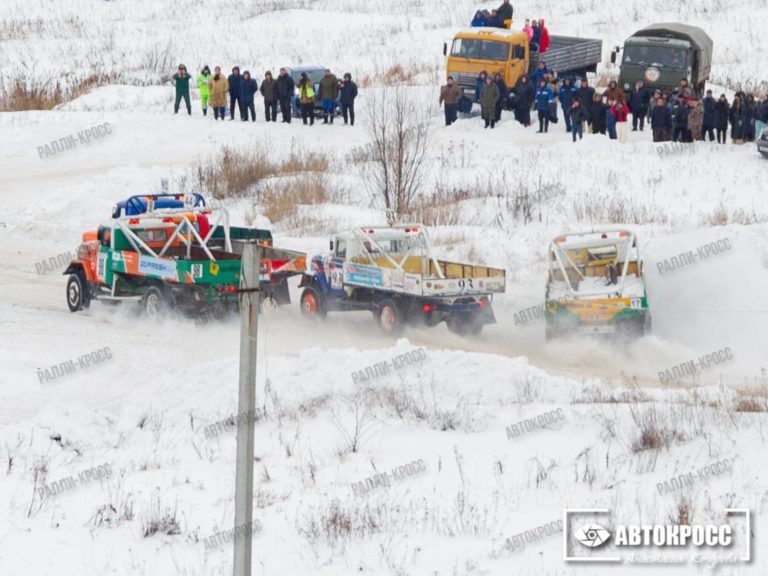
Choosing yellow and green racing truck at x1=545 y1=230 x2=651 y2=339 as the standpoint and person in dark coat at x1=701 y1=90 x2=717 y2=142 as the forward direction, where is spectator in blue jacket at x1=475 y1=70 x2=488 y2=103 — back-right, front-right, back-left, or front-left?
front-left

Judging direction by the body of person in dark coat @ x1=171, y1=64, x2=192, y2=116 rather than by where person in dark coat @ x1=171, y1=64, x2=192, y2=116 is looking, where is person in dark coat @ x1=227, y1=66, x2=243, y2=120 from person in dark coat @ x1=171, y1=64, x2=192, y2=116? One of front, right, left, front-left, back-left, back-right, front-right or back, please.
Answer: front-left

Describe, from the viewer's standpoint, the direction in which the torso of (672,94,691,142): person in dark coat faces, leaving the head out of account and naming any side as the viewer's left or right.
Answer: facing the viewer

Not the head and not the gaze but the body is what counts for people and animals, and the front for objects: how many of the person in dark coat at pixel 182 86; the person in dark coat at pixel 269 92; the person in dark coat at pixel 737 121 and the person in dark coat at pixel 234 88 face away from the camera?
0

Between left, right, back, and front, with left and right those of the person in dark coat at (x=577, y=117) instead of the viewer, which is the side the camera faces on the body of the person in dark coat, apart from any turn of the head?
front

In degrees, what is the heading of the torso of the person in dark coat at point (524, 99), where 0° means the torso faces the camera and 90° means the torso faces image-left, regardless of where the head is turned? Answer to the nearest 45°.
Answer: approximately 0°

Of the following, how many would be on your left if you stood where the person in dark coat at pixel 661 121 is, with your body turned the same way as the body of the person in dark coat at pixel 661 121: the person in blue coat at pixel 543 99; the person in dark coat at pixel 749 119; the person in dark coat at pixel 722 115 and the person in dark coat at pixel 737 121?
3

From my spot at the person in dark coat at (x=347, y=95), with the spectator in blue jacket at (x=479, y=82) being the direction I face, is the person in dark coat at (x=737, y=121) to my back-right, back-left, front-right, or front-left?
front-right

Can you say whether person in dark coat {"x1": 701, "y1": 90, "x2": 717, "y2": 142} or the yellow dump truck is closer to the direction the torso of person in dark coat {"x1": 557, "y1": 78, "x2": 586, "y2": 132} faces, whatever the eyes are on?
the person in dark coat

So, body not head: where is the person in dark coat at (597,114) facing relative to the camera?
toward the camera

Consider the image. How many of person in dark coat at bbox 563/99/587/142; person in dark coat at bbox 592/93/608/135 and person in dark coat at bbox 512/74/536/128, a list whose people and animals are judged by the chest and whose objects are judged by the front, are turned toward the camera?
3
